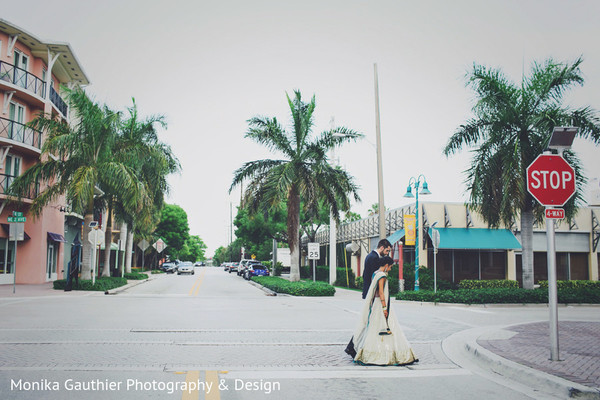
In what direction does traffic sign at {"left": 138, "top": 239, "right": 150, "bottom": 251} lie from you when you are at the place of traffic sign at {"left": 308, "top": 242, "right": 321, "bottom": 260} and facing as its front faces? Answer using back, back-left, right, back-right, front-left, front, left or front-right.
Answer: back-right

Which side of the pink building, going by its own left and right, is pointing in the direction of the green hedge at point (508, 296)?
front

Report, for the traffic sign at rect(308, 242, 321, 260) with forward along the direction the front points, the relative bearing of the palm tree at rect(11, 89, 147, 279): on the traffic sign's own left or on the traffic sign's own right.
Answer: on the traffic sign's own right

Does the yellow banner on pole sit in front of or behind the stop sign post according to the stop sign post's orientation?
behind

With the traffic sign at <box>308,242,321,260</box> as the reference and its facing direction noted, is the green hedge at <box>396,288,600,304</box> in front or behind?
in front

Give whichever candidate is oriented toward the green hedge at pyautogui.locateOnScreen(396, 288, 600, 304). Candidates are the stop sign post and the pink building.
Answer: the pink building

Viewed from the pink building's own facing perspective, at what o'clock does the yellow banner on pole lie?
The yellow banner on pole is roughly at 12 o'clock from the pink building.

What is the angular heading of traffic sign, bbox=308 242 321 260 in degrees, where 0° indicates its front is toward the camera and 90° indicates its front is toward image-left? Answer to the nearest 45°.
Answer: approximately 0°

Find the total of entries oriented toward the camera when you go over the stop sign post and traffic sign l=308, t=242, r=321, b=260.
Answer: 2

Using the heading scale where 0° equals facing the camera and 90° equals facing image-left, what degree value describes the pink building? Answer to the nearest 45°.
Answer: approximately 315°

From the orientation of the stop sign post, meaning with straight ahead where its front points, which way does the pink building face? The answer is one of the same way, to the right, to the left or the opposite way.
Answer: to the left
